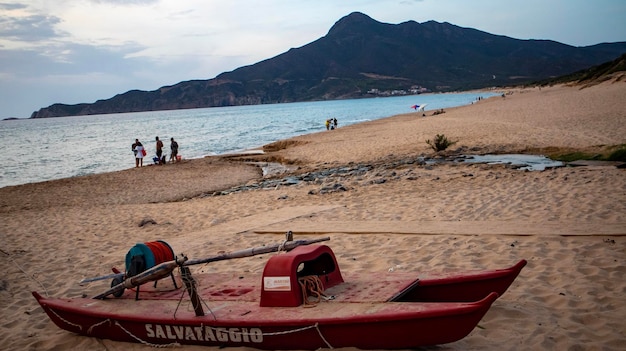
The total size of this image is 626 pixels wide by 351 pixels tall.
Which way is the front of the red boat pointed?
to the viewer's right
